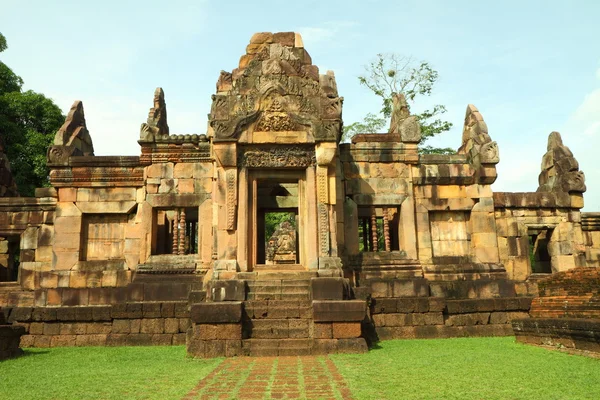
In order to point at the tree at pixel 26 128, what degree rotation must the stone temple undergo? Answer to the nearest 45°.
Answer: approximately 135° to its right

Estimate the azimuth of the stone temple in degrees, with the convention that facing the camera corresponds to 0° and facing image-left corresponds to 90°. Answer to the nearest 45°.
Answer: approximately 0°
